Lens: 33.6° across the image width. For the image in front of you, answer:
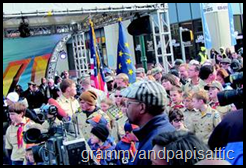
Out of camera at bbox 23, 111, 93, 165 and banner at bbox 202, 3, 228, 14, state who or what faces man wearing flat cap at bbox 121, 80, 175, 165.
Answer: the banner

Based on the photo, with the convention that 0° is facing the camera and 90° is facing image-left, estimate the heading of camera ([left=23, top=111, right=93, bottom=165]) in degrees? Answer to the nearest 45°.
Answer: approximately 135°
